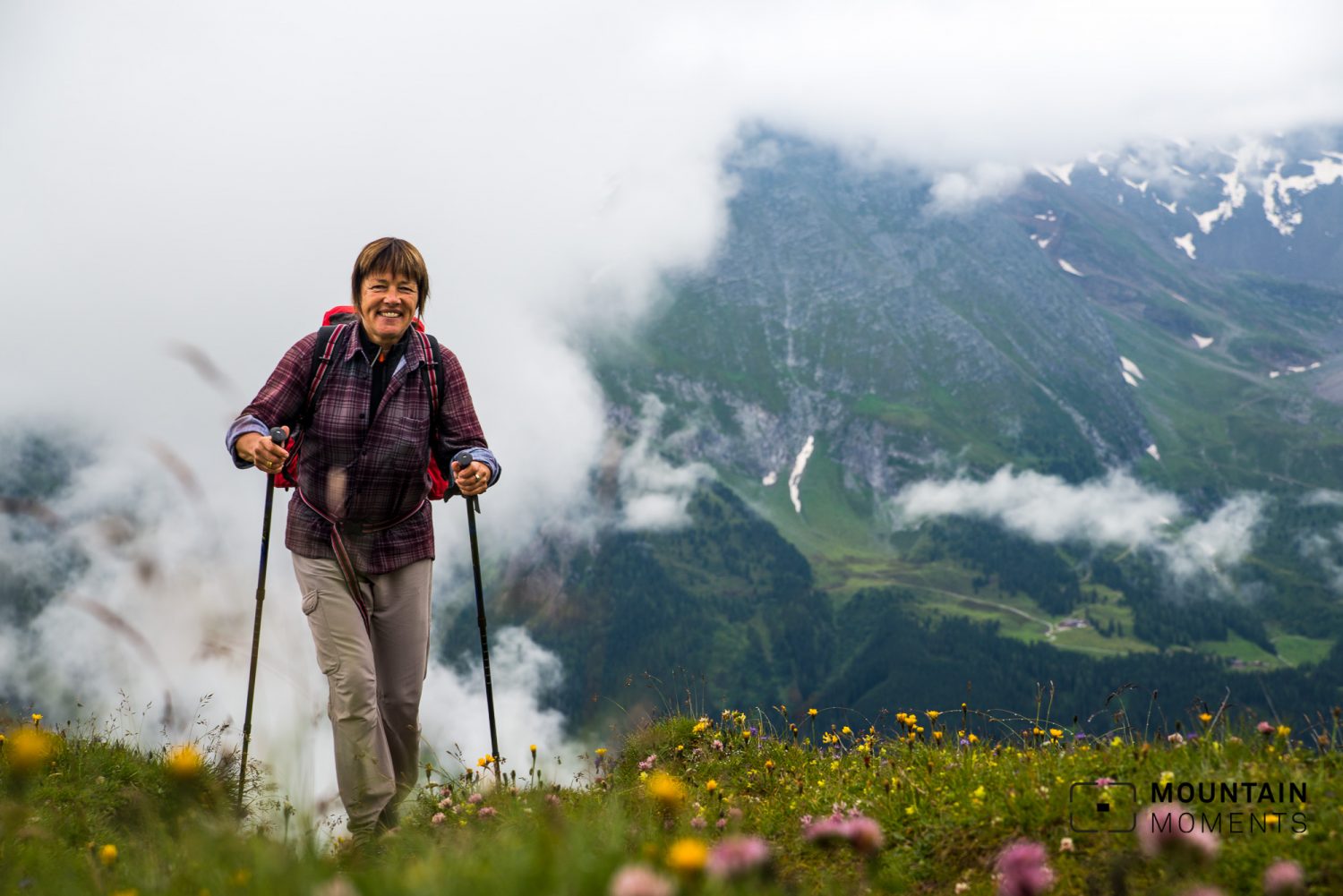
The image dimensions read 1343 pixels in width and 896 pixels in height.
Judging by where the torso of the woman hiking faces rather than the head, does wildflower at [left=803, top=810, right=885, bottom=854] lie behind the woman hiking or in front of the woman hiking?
in front

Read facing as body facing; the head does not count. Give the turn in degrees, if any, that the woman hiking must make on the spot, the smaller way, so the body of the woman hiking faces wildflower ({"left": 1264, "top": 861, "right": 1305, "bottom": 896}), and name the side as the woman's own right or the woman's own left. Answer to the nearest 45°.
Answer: approximately 45° to the woman's own left

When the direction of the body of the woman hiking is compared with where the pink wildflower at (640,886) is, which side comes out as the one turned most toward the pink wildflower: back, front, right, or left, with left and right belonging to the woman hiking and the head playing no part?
front

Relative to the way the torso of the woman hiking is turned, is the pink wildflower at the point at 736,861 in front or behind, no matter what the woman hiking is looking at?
in front

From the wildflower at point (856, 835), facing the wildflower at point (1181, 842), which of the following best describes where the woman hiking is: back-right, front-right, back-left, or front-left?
back-left

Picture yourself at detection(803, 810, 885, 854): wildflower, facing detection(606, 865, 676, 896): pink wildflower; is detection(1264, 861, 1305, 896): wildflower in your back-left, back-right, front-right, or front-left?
back-left

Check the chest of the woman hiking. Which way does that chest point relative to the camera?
toward the camera
